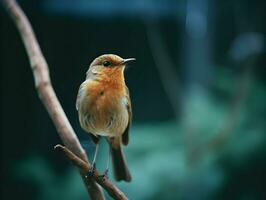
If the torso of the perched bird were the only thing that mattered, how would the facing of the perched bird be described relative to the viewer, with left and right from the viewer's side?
facing the viewer
